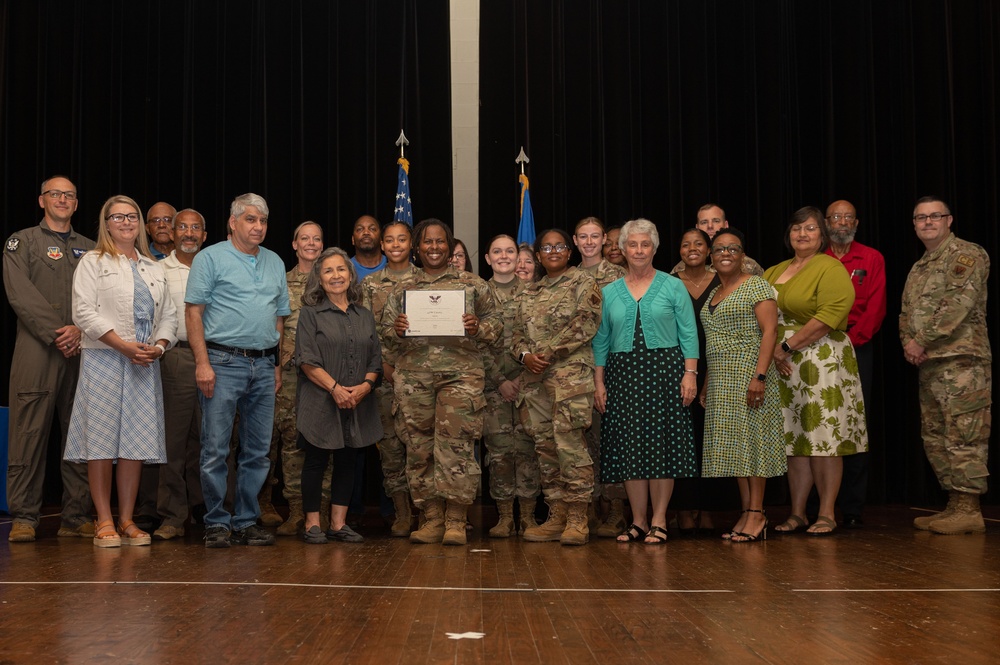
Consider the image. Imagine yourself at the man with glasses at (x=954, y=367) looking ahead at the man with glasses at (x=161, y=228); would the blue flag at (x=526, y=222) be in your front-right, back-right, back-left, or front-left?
front-right

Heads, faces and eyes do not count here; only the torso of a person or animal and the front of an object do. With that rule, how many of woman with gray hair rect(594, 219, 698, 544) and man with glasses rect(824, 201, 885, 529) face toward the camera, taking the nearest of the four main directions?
2

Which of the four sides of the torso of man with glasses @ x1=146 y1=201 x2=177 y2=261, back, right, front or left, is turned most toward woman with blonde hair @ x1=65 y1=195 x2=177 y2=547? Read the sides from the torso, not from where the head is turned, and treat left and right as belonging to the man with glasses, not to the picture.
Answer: front

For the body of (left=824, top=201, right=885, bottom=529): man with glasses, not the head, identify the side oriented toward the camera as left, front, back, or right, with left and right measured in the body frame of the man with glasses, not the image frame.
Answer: front

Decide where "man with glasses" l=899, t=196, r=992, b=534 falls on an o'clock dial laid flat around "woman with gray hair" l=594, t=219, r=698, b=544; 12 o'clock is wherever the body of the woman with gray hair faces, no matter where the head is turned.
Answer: The man with glasses is roughly at 8 o'clock from the woman with gray hair.

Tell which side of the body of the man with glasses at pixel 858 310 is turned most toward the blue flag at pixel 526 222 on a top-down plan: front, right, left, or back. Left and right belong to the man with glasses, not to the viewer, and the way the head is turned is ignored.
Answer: right

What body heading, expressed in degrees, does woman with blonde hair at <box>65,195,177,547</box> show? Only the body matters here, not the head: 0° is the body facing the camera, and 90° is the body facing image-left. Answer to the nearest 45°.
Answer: approximately 315°

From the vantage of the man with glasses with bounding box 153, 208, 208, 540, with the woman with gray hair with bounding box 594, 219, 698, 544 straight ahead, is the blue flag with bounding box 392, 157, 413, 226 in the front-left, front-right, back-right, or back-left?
front-left

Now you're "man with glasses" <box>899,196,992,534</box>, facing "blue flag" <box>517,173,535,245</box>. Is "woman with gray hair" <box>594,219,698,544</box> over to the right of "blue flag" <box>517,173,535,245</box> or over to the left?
left

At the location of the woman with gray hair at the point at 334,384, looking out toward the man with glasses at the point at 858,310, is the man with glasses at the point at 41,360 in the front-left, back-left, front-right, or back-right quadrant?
back-left

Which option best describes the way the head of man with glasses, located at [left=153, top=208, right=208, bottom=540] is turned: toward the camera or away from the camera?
toward the camera

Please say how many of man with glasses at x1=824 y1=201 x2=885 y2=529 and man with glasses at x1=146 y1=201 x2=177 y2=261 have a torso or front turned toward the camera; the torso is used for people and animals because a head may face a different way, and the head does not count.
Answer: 2

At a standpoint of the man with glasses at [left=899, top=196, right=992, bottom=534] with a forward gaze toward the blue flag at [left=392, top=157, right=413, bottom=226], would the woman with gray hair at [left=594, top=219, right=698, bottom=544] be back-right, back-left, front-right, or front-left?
front-left

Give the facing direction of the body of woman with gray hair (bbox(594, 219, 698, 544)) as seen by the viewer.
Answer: toward the camera

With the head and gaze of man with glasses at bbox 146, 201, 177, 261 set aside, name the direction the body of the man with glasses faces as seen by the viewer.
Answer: toward the camera
